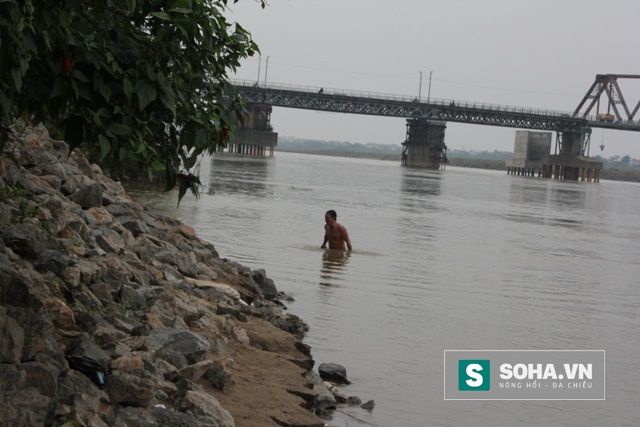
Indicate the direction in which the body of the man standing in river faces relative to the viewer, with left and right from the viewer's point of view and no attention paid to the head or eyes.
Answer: facing the viewer and to the left of the viewer

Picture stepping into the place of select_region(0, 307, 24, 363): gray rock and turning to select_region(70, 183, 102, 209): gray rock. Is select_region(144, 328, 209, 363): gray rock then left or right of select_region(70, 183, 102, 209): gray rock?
right

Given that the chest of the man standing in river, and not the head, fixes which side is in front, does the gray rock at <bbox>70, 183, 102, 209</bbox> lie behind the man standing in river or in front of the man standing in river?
in front

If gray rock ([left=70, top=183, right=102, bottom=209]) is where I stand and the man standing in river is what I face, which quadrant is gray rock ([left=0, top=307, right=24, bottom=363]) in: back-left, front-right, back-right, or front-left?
back-right

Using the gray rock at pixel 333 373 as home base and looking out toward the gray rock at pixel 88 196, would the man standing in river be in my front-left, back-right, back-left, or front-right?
front-right

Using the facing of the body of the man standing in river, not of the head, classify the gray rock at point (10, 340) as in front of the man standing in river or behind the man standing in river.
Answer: in front

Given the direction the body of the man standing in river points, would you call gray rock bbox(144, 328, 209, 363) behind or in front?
in front
